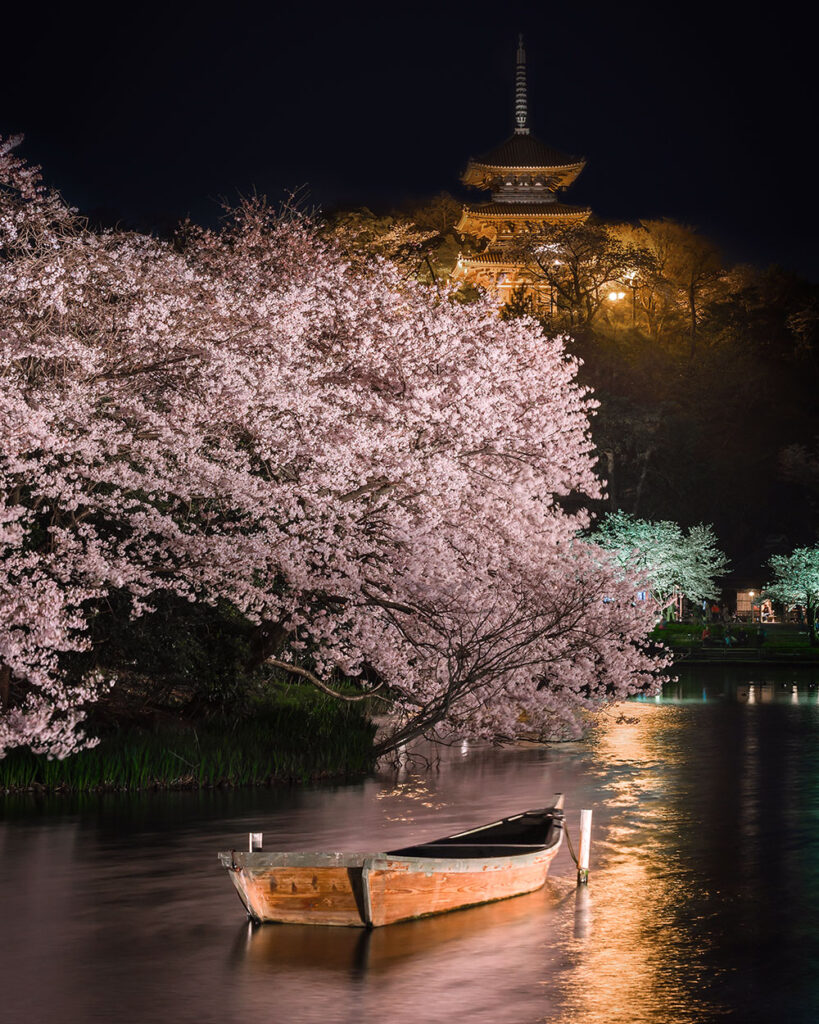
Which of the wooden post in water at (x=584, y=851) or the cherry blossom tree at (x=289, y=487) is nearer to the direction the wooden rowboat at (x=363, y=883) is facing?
the wooden post in water

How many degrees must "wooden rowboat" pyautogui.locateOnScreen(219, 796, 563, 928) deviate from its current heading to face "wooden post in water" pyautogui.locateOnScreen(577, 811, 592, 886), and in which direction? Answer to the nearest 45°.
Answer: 0° — it already faces it

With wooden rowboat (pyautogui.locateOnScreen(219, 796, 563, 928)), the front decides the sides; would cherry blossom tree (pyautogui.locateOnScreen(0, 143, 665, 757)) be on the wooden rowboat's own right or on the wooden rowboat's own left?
on the wooden rowboat's own left

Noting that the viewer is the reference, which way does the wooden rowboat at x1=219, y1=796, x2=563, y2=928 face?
facing away from the viewer and to the right of the viewer
